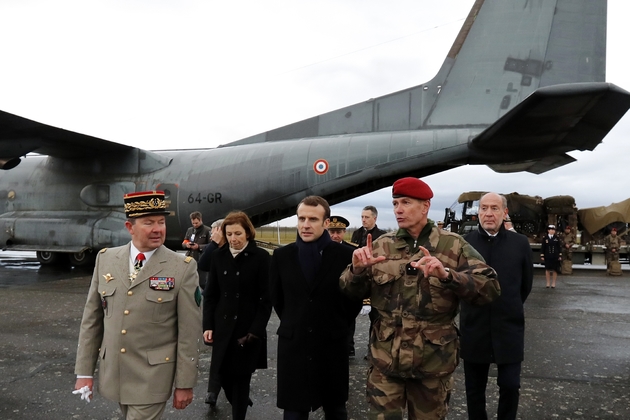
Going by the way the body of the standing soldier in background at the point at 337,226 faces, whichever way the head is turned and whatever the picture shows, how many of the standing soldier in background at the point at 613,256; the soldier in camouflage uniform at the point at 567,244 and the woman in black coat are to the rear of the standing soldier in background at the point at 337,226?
2

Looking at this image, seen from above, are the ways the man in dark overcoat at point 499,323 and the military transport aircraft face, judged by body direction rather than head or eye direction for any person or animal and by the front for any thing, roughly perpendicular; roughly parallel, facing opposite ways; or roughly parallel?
roughly perpendicular

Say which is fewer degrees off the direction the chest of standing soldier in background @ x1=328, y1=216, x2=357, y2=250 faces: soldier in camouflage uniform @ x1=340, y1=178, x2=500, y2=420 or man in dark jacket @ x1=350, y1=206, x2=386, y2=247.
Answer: the soldier in camouflage uniform

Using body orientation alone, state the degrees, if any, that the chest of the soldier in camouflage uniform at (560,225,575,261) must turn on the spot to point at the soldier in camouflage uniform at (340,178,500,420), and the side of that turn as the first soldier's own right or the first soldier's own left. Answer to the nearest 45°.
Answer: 0° — they already face them

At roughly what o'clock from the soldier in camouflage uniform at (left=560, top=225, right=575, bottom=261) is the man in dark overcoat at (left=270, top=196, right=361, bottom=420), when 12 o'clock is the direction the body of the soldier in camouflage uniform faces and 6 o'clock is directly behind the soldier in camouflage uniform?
The man in dark overcoat is roughly at 12 o'clock from the soldier in camouflage uniform.

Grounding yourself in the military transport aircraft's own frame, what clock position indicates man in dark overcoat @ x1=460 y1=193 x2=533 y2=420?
The man in dark overcoat is roughly at 9 o'clock from the military transport aircraft.

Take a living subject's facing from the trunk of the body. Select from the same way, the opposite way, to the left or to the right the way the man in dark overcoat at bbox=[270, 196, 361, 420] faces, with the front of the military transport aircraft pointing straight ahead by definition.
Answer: to the left

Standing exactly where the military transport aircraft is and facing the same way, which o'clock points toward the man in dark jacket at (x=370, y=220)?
The man in dark jacket is roughly at 9 o'clock from the military transport aircraft.

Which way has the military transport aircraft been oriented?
to the viewer's left
